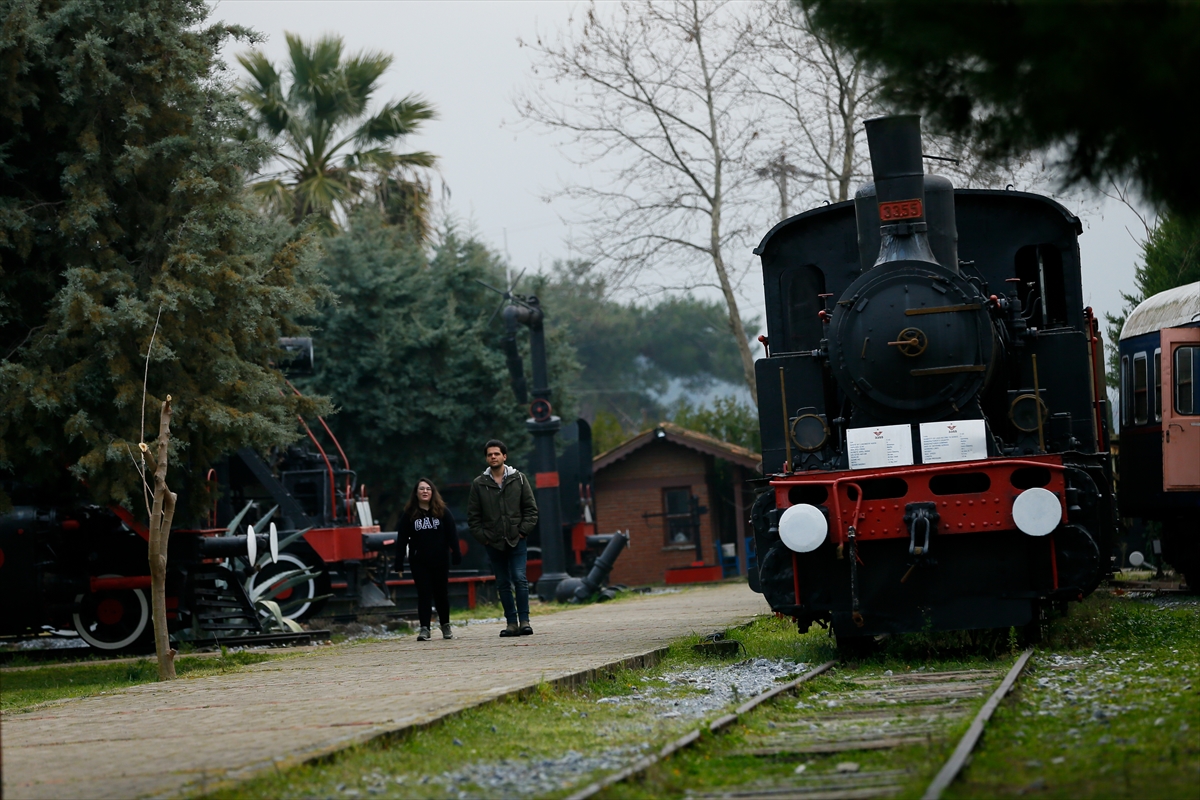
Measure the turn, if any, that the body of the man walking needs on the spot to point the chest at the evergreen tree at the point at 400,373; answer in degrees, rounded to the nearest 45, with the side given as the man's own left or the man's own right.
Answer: approximately 180°

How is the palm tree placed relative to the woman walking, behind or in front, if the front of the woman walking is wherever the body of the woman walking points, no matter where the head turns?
behind

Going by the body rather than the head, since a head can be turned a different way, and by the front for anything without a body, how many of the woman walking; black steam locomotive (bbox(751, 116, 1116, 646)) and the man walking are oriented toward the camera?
3

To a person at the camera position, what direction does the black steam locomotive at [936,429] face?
facing the viewer

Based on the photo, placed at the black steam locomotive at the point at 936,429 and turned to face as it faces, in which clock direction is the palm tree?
The palm tree is roughly at 5 o'clock from the black steam locomotive.

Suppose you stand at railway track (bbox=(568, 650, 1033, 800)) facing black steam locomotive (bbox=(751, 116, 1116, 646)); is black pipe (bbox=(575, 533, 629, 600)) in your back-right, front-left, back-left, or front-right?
front-left

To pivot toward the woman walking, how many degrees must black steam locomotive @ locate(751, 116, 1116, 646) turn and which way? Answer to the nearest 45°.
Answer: approximately 135° to its right

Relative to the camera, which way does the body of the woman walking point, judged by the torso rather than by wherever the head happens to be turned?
toward the camera

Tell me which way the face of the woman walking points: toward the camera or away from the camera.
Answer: toward the camera

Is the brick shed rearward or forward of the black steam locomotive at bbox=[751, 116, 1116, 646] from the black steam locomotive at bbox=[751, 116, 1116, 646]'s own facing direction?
rearward

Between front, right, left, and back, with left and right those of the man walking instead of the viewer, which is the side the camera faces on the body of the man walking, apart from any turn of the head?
front

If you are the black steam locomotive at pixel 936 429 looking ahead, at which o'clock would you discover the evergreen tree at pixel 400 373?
The evergreen tree is roughly at 5 o'clock from the black steam locomotive.

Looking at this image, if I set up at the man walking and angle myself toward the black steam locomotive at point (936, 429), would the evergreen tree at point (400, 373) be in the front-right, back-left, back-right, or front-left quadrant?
back-left

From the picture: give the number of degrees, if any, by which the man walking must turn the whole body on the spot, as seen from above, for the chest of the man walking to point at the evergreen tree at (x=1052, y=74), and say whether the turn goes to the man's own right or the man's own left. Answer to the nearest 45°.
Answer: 0° — they already face it
